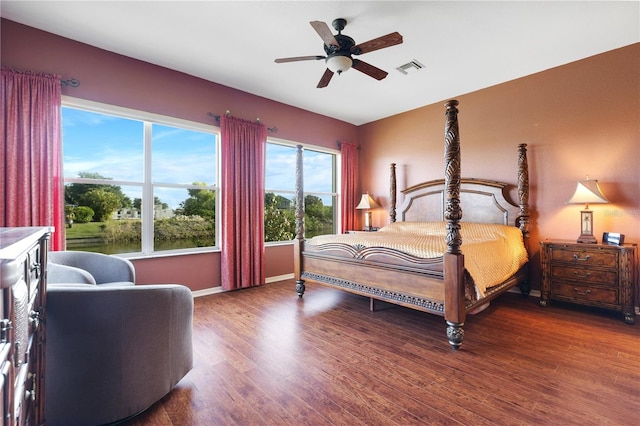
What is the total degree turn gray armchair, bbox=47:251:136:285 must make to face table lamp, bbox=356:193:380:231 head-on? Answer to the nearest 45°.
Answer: approximately 45° to its left

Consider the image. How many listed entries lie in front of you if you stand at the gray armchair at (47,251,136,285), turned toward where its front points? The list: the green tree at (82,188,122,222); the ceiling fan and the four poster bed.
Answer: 2

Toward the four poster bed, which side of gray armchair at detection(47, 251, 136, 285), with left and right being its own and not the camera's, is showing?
front

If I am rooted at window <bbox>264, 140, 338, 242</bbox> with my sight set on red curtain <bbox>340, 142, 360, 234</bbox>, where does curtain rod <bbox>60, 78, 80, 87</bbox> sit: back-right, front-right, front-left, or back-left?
back-right

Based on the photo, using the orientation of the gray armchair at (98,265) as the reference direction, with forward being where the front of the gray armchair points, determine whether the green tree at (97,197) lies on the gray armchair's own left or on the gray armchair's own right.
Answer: on the gray armchair's own left

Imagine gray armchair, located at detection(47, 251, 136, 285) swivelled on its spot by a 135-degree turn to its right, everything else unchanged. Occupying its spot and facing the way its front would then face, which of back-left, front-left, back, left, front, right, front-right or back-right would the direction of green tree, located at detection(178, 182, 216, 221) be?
back-right

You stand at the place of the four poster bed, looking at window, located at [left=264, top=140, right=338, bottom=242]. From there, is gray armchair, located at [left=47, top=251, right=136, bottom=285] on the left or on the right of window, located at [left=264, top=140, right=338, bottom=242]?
left

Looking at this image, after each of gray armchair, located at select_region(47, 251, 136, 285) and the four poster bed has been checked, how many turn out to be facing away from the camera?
0

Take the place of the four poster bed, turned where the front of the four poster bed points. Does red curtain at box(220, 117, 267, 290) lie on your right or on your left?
on your right

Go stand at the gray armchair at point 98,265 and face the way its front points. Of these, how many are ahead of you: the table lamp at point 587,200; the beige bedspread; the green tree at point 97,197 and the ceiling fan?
3

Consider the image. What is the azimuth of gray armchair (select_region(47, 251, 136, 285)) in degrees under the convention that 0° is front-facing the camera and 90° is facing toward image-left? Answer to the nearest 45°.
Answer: approximately 315°

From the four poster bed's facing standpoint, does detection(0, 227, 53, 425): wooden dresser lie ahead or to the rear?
ahead
